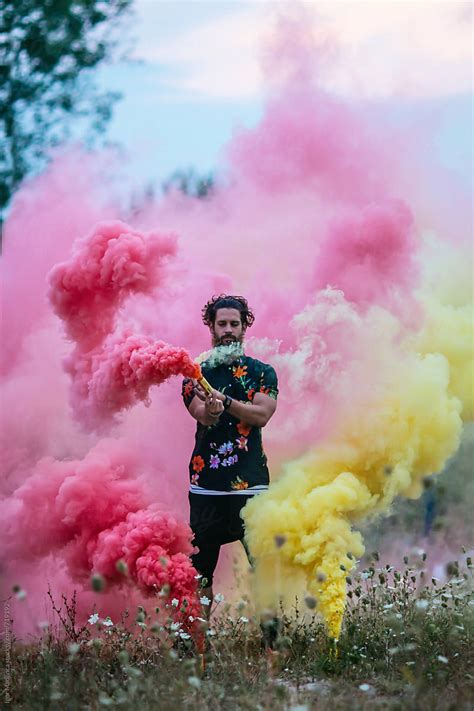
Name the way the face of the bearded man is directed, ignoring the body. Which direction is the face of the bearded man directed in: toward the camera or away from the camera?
toward the camera

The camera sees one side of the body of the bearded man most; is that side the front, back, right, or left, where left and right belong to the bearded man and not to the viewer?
front
